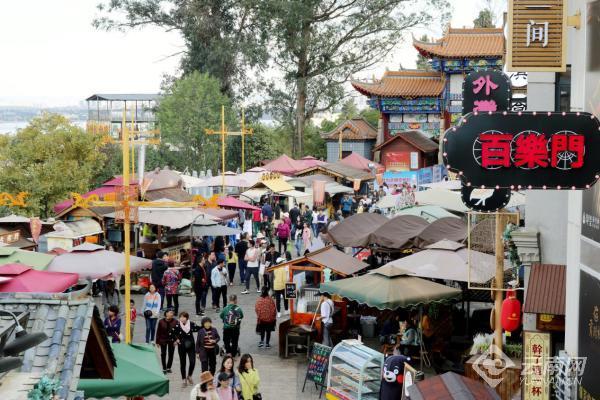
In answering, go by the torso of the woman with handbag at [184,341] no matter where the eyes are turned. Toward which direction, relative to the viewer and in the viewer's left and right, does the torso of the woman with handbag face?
facing the viewer

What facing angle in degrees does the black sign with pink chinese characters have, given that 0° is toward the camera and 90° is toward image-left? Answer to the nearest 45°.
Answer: approximately 0°

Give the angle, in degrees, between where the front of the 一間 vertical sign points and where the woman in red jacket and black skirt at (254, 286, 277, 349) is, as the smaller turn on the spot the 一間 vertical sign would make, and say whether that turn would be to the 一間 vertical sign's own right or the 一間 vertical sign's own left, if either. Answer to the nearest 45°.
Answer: approximately 135° to the 一間 vertical sign's own right

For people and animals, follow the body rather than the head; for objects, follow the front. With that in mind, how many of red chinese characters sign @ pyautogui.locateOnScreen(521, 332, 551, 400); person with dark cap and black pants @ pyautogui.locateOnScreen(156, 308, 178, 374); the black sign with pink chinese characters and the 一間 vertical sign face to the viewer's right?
0

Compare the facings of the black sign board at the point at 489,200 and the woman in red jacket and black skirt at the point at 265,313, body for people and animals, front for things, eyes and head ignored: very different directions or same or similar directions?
very different directions

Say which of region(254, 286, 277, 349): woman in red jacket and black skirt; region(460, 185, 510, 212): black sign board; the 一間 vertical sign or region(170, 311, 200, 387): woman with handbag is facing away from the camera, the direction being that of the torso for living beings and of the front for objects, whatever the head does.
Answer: region(254, 286, 277, 349): woman in red jacket and black skirt

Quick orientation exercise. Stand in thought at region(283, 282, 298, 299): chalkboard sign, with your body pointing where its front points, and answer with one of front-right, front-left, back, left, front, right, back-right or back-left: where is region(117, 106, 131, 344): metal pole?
front-right

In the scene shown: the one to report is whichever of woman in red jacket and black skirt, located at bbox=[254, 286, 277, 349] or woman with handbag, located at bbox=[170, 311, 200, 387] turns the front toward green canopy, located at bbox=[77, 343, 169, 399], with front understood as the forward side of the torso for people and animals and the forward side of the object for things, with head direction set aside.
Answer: woman with handbag, located at bbox=[170, 311, 200, 387]

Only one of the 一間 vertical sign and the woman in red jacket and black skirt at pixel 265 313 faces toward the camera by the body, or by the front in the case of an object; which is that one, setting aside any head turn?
the 一間 vertical sign

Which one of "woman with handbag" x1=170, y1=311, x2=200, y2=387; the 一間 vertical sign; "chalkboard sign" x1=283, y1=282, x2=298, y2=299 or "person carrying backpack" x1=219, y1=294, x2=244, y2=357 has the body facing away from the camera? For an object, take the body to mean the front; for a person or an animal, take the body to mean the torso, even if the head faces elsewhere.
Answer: the person carrying backpack

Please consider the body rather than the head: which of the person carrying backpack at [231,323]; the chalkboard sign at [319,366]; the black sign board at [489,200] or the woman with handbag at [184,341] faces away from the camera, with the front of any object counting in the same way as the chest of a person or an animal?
the person carrying backpack

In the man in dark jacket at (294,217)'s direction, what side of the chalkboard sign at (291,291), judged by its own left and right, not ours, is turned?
back

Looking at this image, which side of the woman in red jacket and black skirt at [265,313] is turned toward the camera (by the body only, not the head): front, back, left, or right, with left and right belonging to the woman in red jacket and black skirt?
back

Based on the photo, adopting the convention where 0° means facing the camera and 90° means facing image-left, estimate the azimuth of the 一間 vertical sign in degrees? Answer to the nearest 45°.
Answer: approximately 0°
